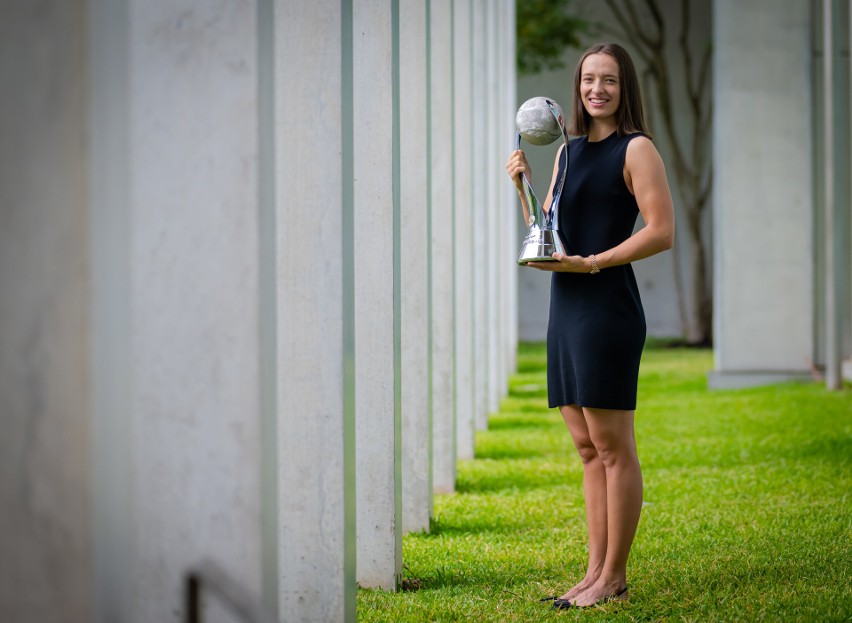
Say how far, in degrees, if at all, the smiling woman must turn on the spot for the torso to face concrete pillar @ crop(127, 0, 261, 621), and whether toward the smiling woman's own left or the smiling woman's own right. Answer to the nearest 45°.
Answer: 0° — they already face it

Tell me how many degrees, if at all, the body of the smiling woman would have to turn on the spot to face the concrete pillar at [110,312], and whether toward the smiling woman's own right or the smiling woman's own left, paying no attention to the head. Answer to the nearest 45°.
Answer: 0° — they already face it

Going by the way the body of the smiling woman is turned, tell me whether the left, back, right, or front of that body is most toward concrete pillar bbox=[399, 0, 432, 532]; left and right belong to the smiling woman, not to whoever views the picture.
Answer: right

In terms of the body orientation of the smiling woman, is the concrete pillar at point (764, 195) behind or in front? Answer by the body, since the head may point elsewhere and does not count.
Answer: behind

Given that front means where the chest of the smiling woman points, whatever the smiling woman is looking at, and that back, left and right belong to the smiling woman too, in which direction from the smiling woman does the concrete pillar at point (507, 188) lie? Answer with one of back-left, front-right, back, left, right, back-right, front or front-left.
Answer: back-right

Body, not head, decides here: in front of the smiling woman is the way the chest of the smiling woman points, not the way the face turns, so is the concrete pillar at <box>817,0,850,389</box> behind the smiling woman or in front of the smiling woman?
behind

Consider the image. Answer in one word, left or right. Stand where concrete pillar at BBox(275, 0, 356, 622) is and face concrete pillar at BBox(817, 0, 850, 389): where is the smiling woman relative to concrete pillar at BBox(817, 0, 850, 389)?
right

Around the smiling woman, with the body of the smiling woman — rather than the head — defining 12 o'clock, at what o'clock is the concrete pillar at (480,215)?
The concrete pillar is roughly at 4 o'clock from the smiling woman.

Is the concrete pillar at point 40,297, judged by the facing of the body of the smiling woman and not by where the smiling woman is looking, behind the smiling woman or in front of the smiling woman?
in front

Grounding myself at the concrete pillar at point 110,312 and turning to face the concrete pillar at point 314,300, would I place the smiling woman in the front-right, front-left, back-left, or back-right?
front-right
